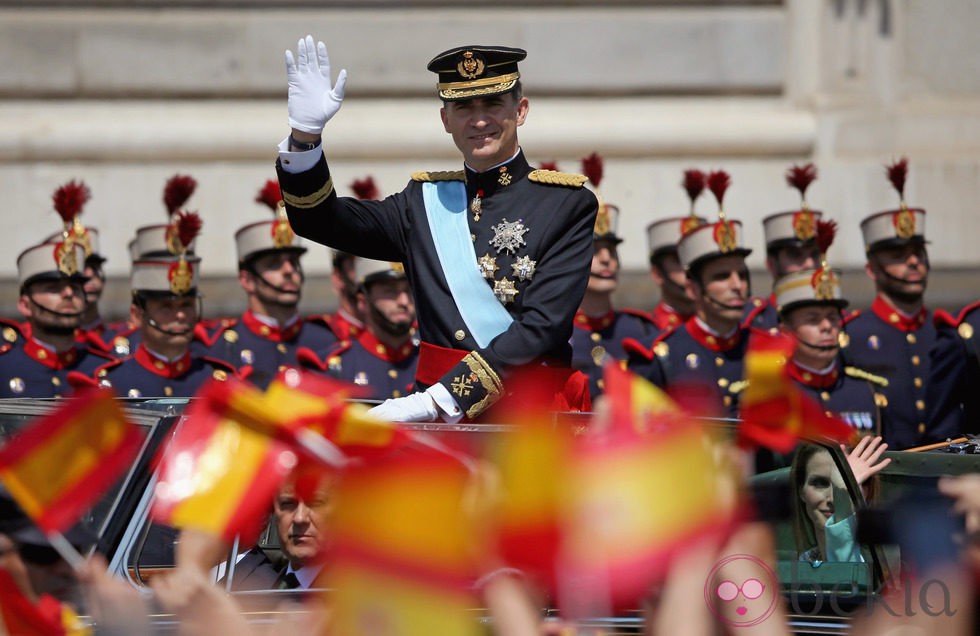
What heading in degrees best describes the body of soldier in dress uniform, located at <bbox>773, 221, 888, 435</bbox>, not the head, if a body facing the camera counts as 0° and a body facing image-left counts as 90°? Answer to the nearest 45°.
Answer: approximately 315°

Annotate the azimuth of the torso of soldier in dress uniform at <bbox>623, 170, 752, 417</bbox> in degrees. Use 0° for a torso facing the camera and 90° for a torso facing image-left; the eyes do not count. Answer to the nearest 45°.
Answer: approximately 315°

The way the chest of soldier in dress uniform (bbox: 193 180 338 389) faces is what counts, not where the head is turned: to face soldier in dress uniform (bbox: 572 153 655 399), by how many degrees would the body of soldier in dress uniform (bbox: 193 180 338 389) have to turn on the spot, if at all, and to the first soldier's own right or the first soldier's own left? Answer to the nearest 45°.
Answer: approximately 45° to the first soldier's own left

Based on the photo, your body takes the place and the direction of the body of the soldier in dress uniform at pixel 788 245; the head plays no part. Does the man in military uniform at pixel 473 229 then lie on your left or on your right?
on your right

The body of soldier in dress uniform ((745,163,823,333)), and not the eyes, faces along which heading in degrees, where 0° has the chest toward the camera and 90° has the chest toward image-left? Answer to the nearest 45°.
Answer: approximately 315°
